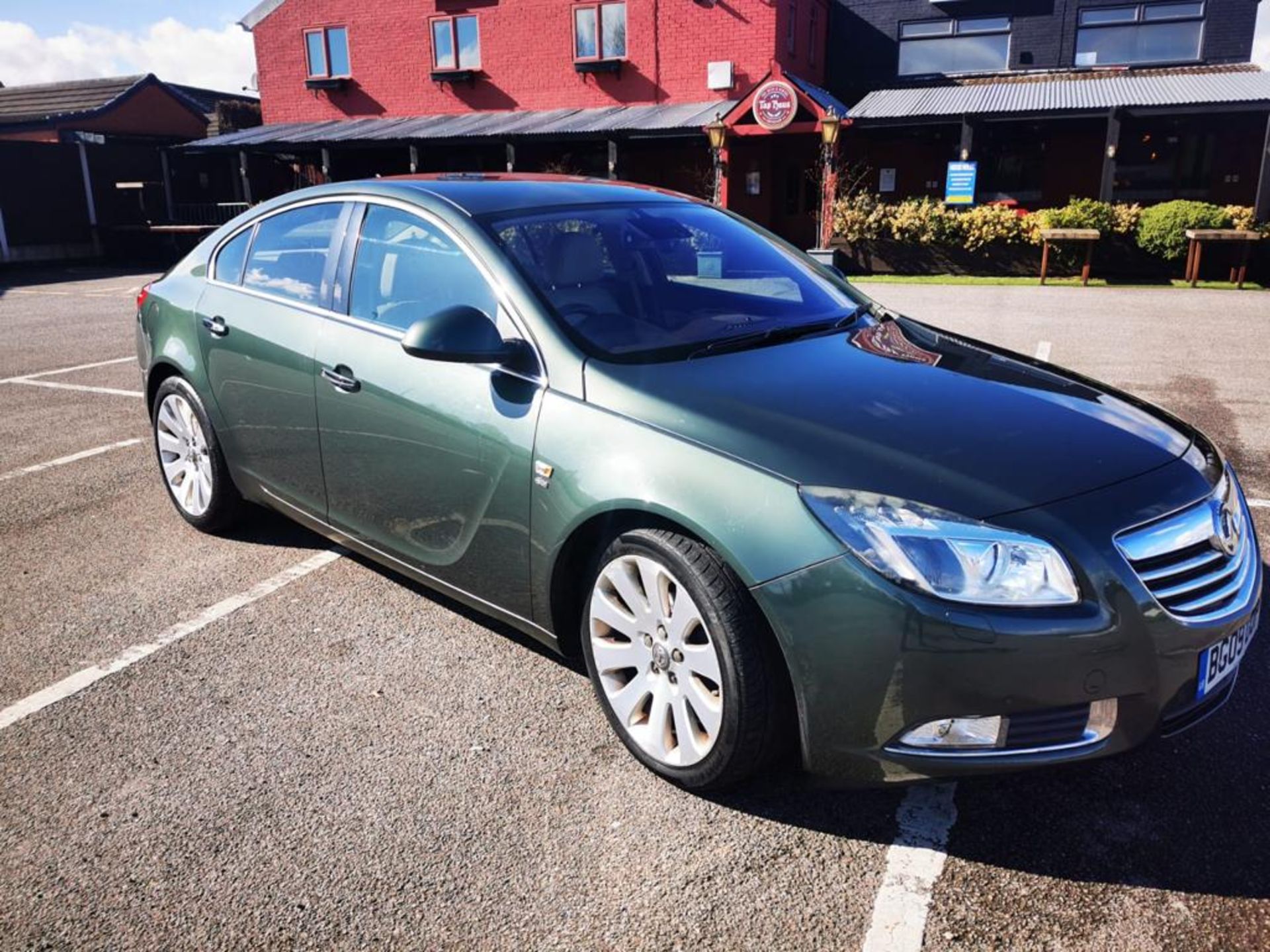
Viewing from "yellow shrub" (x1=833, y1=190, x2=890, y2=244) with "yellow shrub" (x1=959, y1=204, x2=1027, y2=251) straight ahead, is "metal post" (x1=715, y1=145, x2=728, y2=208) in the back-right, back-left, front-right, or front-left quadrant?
back-left

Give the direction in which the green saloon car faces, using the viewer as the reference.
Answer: facing the viewer and to the right of the viewer

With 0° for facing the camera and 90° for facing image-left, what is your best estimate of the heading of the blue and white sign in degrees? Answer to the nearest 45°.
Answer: approximately 0°

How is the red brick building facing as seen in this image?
toward the camera

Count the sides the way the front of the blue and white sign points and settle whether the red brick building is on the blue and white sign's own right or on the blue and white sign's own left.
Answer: on the blue and white sign's own right

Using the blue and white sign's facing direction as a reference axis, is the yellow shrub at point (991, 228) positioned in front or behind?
in front

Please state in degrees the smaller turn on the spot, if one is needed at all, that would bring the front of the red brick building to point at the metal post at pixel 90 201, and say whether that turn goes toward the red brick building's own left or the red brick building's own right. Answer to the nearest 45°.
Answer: approximately 90° to the red brick building's own right

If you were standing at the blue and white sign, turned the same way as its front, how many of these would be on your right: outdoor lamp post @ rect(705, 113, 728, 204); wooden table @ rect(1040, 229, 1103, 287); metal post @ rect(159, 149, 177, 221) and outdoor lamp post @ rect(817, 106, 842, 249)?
3

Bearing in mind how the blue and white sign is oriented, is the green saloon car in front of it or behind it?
in front

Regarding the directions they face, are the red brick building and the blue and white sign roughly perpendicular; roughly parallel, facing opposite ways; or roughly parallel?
roughly parallel

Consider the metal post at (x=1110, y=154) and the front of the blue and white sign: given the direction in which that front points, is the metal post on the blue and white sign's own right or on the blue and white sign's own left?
on the blue and white sign's own left

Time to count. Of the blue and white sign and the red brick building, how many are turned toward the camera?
2

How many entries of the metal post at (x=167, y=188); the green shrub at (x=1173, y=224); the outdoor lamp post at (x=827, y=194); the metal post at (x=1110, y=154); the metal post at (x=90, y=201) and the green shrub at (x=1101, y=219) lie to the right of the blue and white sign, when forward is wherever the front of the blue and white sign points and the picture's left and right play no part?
3

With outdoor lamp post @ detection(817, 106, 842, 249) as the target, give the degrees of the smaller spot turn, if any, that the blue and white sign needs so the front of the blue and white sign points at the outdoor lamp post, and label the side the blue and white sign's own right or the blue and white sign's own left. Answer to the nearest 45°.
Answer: approximately 90° to the blue and white sign's own right

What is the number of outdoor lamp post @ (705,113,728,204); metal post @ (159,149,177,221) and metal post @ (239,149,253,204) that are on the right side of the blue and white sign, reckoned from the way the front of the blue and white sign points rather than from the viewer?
3

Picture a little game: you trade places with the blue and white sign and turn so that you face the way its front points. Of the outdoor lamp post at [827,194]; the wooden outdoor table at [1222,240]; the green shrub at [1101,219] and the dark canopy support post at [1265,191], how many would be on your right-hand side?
1
